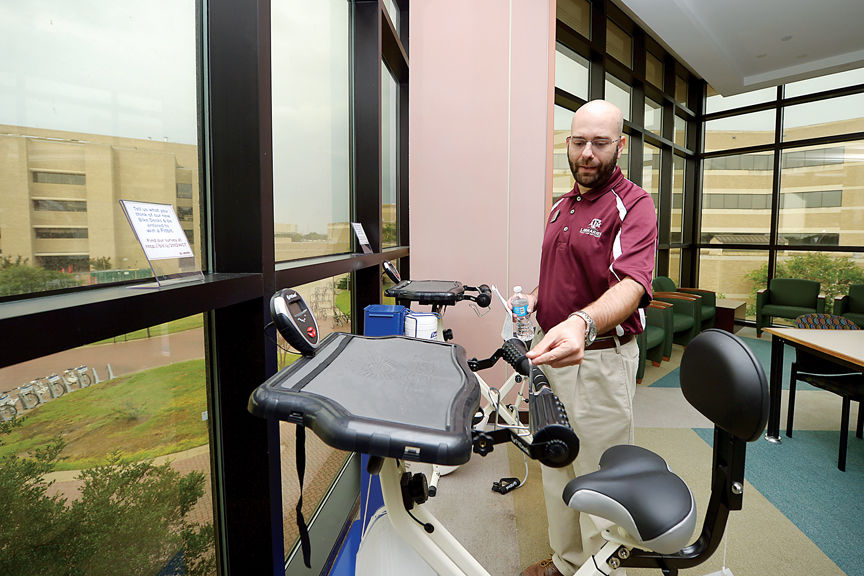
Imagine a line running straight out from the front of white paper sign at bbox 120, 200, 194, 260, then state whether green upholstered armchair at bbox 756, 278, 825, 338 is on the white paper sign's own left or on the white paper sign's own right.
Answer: on the white paper sign's own left

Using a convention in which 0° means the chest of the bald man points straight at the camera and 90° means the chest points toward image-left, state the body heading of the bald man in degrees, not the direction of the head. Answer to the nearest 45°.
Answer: approximately 45°

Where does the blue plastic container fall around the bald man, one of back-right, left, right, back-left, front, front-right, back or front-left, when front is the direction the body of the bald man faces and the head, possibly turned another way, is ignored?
front-right

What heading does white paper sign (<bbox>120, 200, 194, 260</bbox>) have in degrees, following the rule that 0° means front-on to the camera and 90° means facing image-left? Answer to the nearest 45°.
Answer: approximately 315°

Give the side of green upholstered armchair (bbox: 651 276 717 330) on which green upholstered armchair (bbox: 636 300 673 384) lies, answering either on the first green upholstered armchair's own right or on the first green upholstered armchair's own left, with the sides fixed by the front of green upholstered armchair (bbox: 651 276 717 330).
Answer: on the first green upholstered armchair's own right

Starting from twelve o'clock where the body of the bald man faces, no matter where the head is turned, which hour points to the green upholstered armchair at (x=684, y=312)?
The green upholstered armchair is roughly at 5 o'clock from the bald man.
